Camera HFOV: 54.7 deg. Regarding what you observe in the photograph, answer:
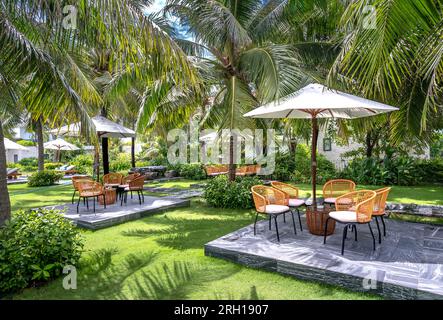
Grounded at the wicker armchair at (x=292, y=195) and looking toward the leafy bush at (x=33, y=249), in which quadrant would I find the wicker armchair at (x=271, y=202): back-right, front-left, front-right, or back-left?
front-left

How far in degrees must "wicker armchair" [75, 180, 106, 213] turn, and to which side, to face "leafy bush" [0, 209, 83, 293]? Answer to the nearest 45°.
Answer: approximately 135° to its right

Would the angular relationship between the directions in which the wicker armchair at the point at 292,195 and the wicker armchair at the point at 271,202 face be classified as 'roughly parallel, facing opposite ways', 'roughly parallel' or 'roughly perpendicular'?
roughly parallel

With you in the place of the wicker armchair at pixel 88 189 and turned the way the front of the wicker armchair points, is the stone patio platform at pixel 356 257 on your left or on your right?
on your right

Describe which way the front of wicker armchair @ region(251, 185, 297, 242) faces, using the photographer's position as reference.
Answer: facing the viewer and to the right of the viewer

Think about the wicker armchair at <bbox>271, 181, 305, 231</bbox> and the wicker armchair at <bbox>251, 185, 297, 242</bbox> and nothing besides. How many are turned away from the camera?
0

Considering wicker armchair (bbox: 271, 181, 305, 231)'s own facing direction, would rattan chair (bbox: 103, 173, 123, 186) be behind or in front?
behind

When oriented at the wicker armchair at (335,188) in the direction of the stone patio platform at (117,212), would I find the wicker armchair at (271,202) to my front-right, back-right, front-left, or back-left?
front-left

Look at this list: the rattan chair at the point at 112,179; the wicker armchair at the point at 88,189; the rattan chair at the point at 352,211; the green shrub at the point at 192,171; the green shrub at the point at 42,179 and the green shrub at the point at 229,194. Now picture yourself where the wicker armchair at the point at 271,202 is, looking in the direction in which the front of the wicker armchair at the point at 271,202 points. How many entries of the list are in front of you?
1
